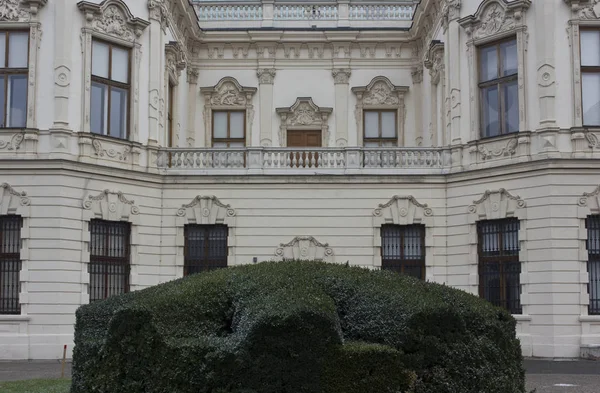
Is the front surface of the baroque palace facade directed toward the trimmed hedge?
yes

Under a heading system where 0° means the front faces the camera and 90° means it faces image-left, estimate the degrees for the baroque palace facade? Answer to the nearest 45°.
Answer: approximately 0°
